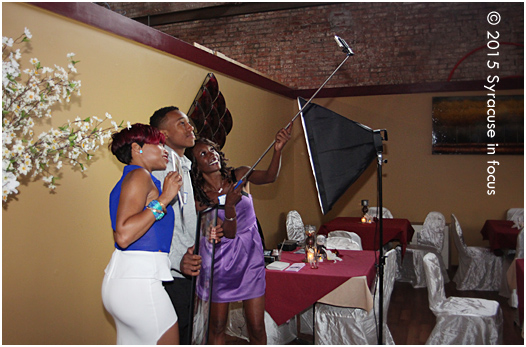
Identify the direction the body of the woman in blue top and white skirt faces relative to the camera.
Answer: to the viewer's right

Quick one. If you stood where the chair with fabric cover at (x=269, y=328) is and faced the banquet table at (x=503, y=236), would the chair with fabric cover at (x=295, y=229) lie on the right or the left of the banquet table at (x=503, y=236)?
left

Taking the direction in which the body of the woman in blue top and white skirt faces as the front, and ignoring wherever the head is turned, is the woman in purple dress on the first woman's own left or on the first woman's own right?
on the first woman's own left

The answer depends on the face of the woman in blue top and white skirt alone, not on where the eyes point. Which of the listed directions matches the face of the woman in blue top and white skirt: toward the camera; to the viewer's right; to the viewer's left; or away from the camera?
to the viewer's right
